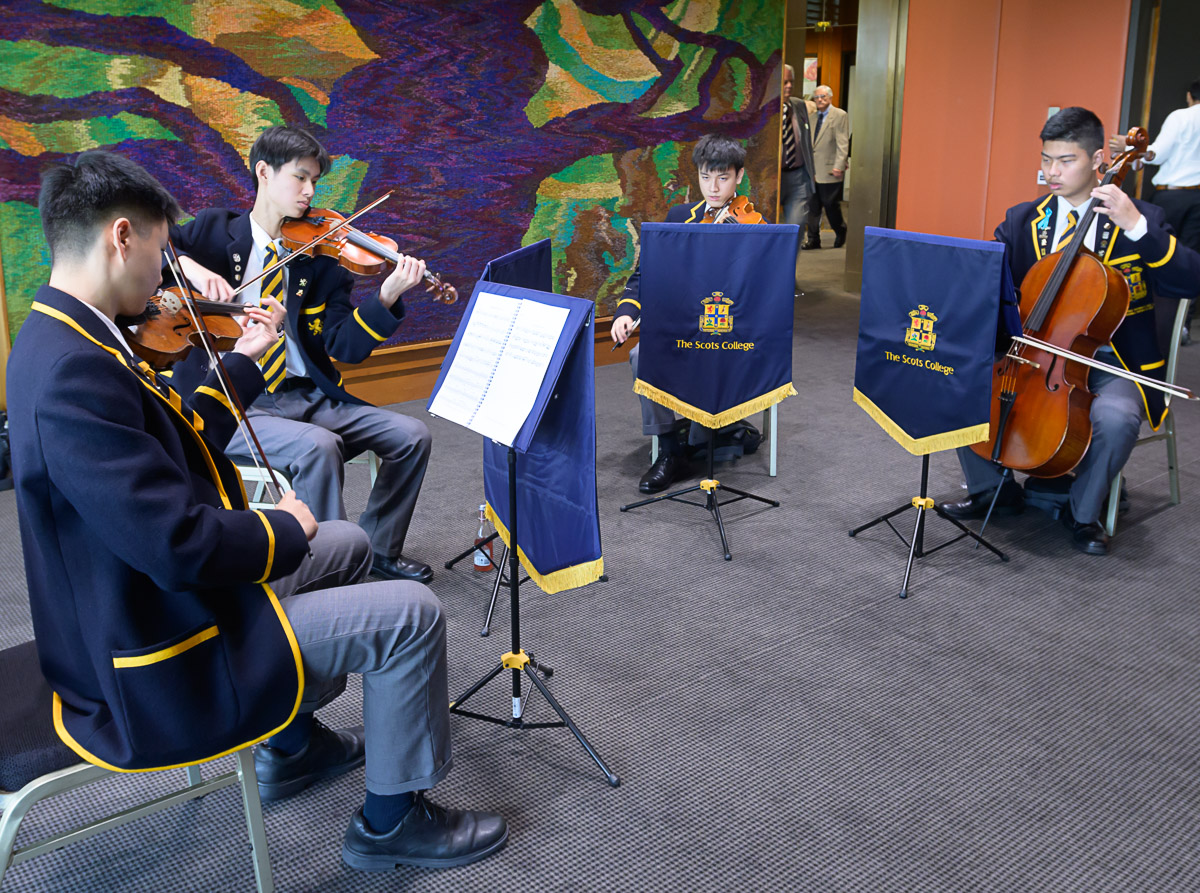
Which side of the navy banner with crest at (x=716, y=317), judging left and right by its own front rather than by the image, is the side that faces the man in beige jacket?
back

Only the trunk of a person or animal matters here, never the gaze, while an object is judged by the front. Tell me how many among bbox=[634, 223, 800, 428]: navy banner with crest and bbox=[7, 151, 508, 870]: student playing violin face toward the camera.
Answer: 1

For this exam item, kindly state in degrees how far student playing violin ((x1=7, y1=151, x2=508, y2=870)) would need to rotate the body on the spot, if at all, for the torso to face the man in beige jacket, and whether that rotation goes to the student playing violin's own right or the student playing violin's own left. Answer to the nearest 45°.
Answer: approximately 45° to the student playing violin's own left

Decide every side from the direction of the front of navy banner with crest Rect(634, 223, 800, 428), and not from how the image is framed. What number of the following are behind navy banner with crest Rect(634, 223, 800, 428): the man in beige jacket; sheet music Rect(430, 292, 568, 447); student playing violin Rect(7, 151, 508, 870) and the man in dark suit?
2

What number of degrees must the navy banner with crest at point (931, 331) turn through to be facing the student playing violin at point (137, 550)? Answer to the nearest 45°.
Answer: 0° — it already faces them

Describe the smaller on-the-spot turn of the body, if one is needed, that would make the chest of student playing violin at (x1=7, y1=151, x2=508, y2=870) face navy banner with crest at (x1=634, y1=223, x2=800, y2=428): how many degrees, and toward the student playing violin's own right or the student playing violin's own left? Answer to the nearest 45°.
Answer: approximately 45° to the student playing violin's own left

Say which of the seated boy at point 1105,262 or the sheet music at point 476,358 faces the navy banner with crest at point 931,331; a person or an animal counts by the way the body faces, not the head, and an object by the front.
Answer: the seated boy

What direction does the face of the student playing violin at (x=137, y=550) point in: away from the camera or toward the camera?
away from the camera

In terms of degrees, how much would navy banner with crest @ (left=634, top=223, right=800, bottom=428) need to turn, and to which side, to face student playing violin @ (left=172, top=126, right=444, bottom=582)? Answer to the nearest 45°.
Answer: approximately 45° to its right

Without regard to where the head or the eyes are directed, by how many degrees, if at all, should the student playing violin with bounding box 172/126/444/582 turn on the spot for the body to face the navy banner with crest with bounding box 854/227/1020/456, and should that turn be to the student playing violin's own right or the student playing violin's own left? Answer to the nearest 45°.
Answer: approximately 45° to the student playing violin's own left

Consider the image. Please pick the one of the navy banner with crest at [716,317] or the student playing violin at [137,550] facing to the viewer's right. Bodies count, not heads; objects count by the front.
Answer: the student playing violin

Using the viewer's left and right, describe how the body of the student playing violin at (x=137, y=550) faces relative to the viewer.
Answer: facing to the right of the viewer
